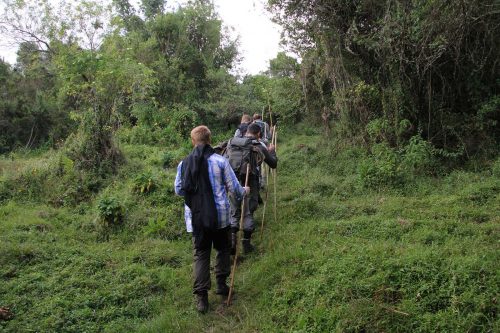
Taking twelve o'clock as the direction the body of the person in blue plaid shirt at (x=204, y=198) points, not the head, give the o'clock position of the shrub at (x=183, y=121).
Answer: The shrub is roughly at 12 o'clock from the person in blue plaid shirt.

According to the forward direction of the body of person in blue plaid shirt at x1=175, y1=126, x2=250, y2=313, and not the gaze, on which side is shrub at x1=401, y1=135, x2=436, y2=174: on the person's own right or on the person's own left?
on the person's own right

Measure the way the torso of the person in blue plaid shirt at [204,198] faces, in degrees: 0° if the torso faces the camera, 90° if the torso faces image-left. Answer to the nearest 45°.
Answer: approximately 180°

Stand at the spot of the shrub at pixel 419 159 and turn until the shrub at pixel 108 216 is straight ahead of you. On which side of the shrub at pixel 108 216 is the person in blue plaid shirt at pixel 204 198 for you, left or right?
left

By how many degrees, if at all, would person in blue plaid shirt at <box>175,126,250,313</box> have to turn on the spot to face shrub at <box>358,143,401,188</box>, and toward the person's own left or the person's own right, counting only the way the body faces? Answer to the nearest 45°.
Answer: approximately 45° to the person's own right

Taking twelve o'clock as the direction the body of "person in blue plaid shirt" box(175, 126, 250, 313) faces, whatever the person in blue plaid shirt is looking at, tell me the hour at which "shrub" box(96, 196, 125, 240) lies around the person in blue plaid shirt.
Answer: The shrub is roughly at 11 o'clock from the person in blue plaid shirt.
